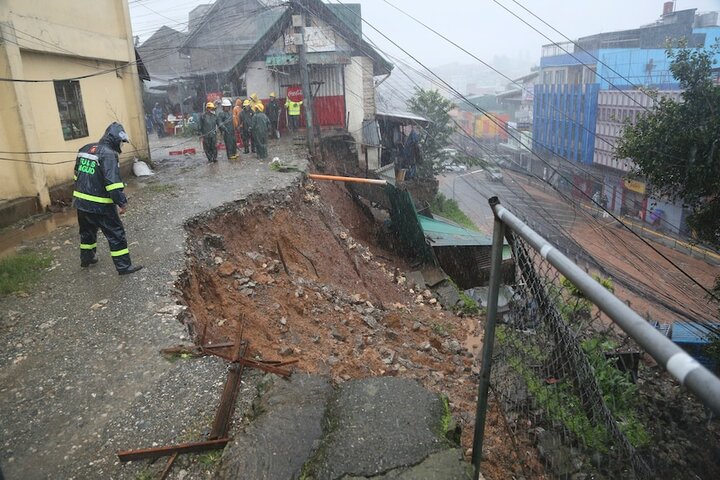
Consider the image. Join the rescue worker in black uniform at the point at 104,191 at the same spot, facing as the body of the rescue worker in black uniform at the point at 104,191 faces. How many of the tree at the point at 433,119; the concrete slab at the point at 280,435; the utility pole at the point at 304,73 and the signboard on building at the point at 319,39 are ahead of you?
3

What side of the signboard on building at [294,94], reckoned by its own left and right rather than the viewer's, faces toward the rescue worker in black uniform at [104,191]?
front

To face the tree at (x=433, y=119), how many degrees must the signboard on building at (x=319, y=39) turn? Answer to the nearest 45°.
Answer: approximately 135° to its left

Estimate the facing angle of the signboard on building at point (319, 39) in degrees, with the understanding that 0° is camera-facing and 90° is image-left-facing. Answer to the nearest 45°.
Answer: approximately 0°

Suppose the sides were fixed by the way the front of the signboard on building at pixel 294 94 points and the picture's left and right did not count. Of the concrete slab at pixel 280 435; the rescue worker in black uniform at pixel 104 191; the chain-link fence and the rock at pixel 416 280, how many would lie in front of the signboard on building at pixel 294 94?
4

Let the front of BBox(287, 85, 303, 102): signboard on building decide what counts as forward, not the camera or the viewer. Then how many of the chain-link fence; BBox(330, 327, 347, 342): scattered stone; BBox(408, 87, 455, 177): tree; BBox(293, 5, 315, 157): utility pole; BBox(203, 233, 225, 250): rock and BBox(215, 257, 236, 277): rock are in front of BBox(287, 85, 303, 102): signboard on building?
5

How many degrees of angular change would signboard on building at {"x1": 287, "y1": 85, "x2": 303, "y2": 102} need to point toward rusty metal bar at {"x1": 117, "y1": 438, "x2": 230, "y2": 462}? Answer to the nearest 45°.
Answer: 0° — it already faces it

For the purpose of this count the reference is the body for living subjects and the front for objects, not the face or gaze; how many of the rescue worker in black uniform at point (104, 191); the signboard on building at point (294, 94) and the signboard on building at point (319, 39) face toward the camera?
2

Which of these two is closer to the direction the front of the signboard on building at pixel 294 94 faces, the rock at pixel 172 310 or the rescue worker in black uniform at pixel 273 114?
the rock

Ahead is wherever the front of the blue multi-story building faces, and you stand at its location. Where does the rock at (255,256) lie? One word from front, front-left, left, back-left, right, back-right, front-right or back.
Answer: front-left

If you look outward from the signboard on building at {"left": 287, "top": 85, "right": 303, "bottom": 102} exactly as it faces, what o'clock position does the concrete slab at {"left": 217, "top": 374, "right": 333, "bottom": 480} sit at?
The concrete slab is roughly at 12 o'clock from the signboard on building.

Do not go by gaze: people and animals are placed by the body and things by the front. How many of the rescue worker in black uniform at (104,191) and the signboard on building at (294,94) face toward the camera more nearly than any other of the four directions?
1
